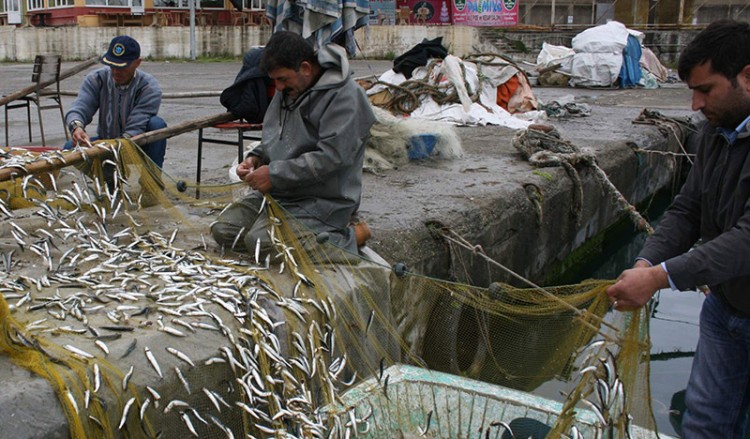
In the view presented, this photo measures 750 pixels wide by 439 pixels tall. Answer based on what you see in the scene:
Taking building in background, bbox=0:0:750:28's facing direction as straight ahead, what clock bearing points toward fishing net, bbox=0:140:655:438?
The fishing net is roughly at 12 o'clock from the building in background.

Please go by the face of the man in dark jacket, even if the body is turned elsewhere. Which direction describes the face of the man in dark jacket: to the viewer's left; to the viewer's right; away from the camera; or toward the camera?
to the viewer's left

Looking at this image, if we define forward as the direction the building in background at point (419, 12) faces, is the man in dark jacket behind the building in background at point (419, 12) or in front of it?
in front

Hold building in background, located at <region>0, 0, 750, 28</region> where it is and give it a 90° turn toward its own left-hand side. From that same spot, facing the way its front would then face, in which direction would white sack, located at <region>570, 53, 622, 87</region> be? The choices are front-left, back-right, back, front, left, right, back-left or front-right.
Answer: right

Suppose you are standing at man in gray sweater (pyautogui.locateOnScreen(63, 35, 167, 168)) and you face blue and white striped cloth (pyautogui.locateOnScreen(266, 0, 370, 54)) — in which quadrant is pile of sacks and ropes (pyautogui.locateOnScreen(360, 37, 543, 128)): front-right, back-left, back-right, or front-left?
front-left

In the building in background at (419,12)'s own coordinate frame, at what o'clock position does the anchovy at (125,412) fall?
The anchovy is roughly at 12 o'clock from the building in background.

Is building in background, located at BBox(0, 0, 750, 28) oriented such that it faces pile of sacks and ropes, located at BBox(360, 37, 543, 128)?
yes

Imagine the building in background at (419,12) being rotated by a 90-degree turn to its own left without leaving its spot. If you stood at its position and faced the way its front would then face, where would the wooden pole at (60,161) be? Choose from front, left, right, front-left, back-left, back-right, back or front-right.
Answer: right

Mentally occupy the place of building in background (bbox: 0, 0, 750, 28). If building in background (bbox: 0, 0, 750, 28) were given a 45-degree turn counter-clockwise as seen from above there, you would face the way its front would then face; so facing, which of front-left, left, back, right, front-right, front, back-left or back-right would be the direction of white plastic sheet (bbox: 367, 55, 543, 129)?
front-right

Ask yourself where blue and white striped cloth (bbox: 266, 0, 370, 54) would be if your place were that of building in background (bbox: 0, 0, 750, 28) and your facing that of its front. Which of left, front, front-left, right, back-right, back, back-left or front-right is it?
front

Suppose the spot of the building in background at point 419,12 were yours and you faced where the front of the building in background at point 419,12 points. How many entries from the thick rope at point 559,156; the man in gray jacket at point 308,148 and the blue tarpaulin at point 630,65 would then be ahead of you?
3

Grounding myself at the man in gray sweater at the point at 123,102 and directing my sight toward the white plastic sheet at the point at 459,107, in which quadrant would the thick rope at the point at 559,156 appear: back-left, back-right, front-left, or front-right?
front-right

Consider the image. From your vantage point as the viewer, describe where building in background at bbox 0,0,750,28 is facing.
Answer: facing the viewer

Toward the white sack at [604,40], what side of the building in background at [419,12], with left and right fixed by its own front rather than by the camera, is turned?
front

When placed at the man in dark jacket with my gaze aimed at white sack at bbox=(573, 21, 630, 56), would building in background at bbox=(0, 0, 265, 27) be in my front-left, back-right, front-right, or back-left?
front-left

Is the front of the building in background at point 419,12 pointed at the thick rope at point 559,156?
yes

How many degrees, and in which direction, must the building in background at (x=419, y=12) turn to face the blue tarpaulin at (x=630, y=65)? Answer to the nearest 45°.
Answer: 0° — it already faces it

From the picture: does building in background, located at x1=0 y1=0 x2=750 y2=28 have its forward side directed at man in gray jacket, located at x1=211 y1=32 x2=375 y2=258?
yes

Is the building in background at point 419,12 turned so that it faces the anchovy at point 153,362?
yes
